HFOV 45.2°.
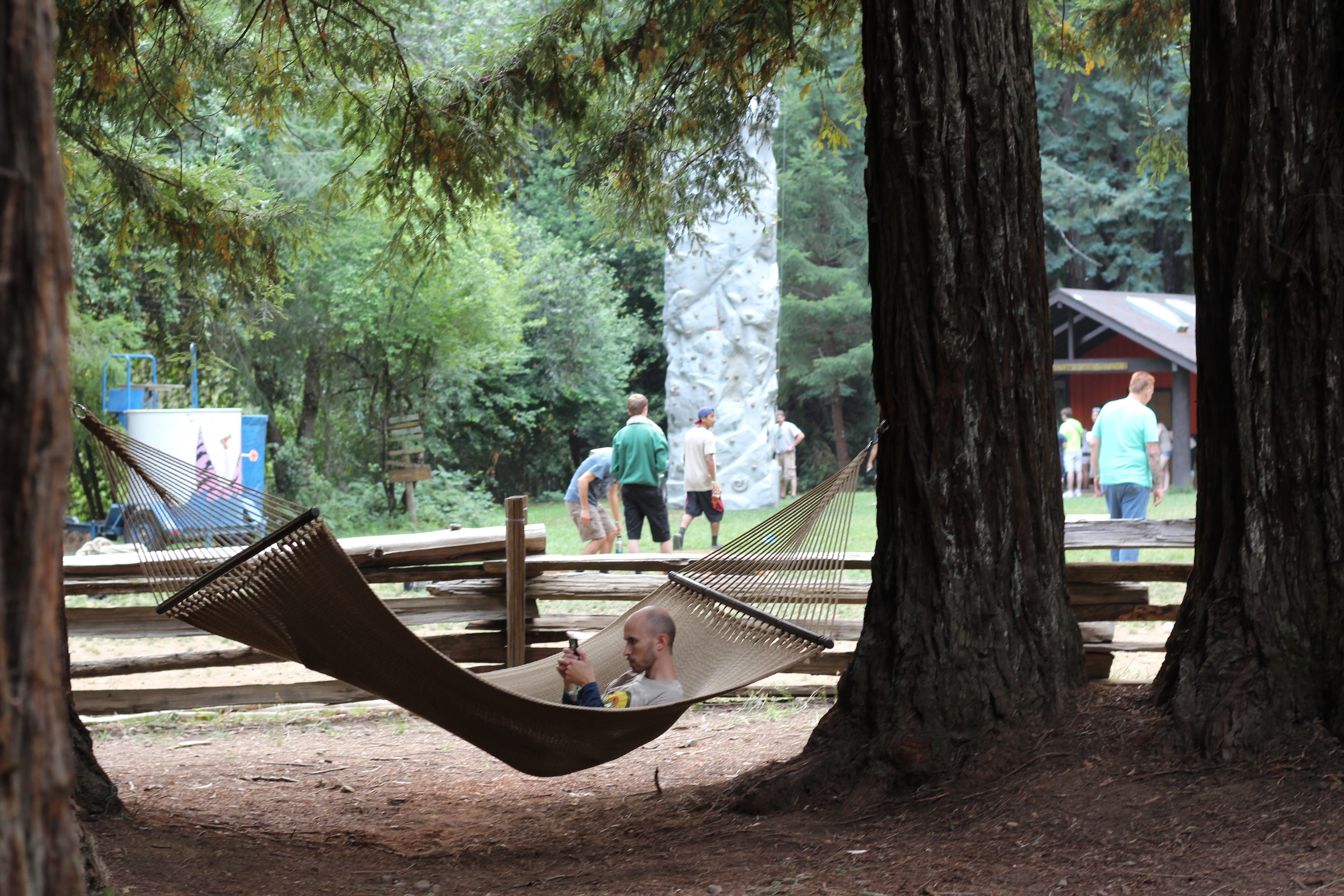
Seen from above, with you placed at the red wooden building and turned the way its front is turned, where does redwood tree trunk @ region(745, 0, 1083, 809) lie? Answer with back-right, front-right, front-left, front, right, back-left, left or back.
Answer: front-left

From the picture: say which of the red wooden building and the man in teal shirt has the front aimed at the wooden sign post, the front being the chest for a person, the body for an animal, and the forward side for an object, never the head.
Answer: the red wooden building

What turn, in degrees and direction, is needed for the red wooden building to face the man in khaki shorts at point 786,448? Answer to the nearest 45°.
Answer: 0° — it already faces them
